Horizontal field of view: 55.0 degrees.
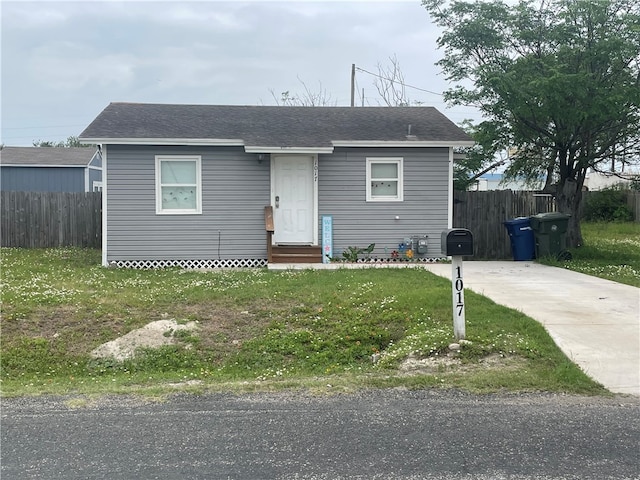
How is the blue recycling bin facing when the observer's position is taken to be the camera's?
facing the viewer and to the left of the viewer

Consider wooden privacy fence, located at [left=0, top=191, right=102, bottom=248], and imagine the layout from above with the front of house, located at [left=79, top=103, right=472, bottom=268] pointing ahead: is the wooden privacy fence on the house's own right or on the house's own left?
on the house's own right

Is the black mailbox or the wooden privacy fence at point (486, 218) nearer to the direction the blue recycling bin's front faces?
the black mailbox

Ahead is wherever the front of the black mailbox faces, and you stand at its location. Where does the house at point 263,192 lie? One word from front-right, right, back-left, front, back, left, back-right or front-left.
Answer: back-right

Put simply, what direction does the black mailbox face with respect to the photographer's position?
facing the viewer

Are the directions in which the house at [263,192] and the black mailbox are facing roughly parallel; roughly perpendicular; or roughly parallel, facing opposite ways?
roughly parallel

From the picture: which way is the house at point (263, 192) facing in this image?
toward the camera

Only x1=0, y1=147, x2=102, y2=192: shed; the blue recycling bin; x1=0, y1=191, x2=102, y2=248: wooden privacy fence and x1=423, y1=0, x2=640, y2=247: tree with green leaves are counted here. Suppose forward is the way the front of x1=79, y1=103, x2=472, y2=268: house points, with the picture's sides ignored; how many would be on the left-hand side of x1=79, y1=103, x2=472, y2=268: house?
2

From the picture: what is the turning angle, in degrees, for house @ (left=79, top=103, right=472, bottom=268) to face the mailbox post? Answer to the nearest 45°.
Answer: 0° — it already faces it

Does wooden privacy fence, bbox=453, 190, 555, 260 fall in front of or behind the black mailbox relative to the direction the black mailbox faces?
behind

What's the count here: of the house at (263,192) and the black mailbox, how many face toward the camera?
2

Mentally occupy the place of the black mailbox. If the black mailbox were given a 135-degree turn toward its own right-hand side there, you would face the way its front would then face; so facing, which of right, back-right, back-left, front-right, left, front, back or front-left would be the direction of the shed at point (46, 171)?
front

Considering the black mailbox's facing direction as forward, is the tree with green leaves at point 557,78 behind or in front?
behind

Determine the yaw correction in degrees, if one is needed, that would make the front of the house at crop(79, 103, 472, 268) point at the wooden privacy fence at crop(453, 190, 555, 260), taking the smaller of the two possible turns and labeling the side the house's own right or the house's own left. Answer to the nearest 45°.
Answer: approximately 90° to the house's own left
